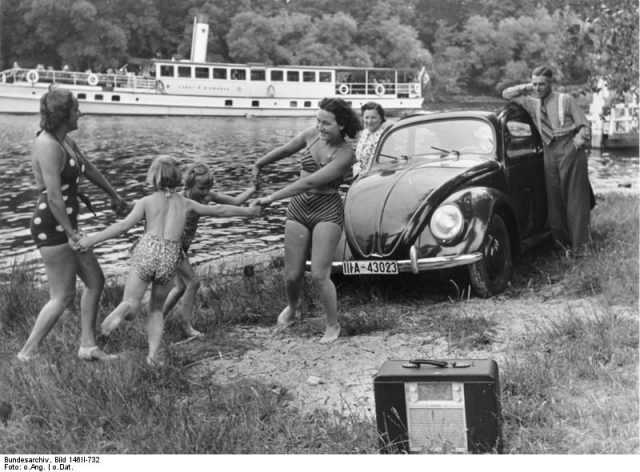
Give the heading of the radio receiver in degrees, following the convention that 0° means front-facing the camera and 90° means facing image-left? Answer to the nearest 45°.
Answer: approximately 0°

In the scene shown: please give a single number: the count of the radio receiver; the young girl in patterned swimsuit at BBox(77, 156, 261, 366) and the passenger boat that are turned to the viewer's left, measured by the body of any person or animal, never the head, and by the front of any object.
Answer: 1

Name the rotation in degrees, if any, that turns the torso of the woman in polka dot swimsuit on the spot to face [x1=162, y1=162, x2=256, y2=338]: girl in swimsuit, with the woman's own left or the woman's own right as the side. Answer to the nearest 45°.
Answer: approximately 45° to the woman's own left

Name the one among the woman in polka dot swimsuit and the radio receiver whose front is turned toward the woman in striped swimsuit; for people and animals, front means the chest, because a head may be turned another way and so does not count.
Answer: the woman in polka dot swimsuit

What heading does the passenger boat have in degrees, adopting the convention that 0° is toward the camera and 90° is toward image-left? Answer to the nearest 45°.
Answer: approximately 90°

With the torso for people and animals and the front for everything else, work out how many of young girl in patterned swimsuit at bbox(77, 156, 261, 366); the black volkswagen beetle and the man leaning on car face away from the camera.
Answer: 1

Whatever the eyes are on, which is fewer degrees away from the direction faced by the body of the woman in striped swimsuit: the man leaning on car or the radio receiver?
the radio receiver

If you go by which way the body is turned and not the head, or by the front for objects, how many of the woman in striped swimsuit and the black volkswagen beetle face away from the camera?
0

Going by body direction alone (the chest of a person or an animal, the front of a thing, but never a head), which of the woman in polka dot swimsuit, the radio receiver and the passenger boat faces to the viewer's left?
the passenger boat

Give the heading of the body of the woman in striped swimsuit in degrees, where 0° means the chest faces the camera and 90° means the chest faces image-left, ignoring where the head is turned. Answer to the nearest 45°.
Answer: approximately 45°

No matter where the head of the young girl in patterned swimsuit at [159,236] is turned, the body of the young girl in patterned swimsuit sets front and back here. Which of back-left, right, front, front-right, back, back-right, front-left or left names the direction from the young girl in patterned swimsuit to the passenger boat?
front

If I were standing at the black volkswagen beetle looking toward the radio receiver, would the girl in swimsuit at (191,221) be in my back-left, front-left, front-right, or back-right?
front-right

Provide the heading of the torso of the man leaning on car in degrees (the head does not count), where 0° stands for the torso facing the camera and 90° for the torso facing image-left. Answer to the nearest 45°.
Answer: approximately 45°

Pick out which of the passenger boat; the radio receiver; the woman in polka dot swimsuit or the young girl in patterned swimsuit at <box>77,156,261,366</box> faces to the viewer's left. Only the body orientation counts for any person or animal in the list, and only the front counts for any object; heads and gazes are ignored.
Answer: the passenger boat

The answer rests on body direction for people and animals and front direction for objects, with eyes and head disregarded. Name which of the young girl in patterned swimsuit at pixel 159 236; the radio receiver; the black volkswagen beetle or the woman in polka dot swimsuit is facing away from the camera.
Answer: the young girl in patterned swimsuit

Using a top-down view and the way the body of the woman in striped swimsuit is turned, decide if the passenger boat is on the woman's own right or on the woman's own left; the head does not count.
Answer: on the woman's own right

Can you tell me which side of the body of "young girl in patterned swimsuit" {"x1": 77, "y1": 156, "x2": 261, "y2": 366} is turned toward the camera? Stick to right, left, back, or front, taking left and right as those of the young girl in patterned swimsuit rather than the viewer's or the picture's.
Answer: back

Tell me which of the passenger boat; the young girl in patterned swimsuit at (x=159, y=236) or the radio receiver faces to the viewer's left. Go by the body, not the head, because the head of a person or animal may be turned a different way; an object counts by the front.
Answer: the passenger boat

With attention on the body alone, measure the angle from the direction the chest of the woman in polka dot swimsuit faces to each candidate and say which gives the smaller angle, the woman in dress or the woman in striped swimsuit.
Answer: the woman in striped swimsuit

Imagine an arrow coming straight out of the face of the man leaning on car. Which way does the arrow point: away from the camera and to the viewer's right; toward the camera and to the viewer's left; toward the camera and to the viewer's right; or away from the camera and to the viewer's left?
toward the camera and to the viewer's left
